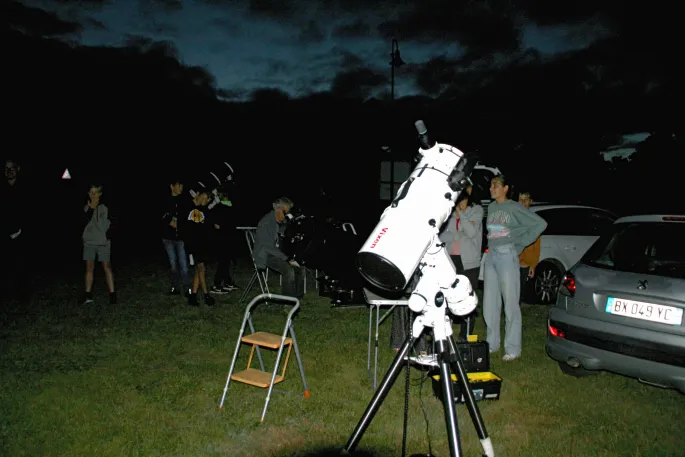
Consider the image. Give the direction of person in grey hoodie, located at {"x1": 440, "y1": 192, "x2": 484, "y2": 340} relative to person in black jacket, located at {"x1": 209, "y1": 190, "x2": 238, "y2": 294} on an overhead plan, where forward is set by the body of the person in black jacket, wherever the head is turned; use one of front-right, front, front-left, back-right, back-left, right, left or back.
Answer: back-left

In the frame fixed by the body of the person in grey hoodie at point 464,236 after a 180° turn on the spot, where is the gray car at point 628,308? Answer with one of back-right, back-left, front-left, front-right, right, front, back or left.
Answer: right

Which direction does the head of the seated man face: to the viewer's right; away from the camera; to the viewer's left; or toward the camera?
to the viewer's right

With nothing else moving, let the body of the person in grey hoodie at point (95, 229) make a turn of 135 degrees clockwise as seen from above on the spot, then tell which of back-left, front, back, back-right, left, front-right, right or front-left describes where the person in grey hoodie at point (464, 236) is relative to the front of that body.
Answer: back

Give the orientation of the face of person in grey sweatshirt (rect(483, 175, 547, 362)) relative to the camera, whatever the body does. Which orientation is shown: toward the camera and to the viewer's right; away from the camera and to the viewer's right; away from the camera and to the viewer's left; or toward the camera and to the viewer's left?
toward the camera and to the viewer's left

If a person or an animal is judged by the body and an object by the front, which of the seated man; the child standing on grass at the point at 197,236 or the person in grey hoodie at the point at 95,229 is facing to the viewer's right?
the seated man

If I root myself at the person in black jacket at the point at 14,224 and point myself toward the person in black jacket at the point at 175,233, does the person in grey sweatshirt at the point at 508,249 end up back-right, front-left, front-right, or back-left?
front-right

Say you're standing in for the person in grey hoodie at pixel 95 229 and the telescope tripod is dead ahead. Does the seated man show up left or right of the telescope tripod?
left

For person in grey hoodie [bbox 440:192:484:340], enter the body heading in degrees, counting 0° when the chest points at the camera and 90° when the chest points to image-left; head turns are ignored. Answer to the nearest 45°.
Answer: approximately 45°

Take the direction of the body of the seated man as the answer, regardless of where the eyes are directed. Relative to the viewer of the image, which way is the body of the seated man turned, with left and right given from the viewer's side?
facing to the right of the viewer

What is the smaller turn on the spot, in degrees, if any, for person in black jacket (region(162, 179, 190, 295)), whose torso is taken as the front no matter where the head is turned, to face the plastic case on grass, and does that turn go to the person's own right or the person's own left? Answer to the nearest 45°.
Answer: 0° — they already face it

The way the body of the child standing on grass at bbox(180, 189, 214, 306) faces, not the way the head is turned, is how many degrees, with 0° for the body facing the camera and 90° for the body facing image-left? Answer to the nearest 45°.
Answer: approximately 0°
